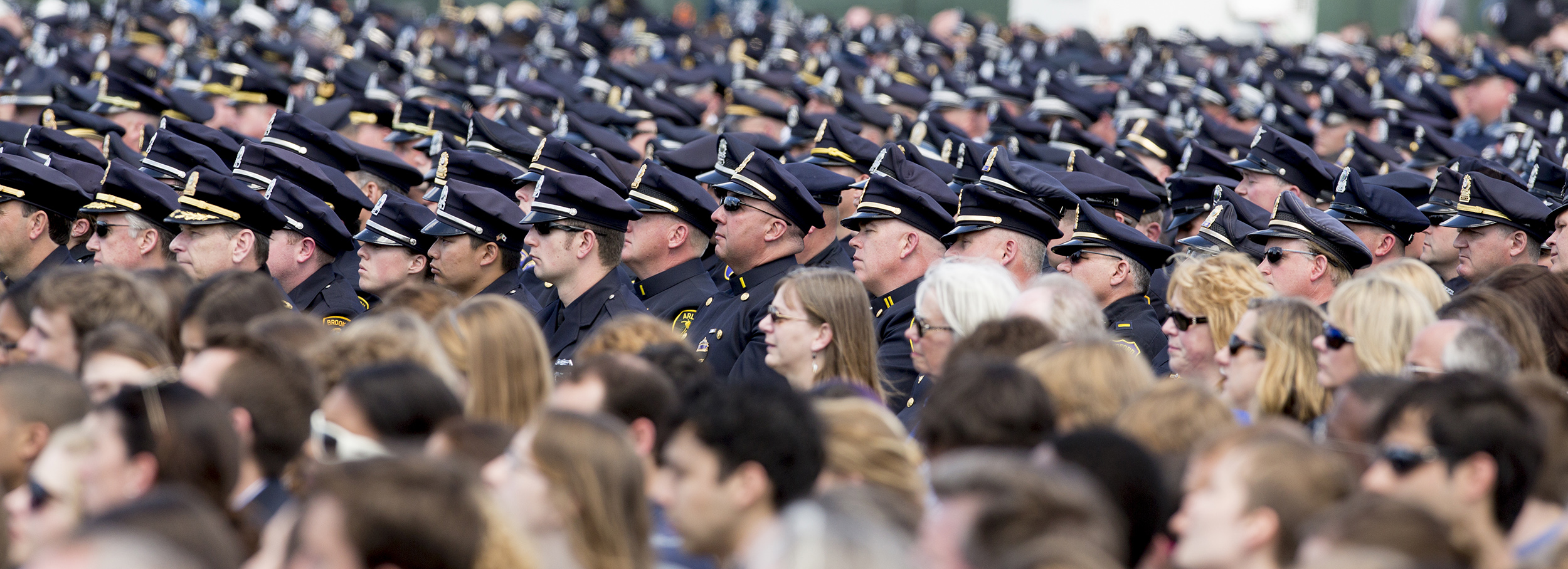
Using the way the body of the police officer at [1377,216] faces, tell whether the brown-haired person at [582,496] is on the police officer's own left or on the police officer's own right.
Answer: on the police officer's own left

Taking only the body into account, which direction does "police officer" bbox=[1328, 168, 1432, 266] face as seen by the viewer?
to the viewer's left

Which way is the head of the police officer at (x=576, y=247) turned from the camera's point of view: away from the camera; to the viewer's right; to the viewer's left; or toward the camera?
to the viewer's left

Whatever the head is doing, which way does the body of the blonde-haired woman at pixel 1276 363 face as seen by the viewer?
to the viewer's left

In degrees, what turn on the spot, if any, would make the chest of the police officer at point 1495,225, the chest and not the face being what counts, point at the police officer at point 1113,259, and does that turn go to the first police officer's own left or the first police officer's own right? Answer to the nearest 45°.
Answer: approximately 45° to the first police officer's own left

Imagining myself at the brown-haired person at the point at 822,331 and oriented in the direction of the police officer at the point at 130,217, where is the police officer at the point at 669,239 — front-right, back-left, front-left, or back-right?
front-right

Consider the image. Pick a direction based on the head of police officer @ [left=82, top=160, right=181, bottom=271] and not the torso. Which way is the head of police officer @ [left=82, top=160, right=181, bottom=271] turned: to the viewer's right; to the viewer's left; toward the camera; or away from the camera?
to the viewer's left

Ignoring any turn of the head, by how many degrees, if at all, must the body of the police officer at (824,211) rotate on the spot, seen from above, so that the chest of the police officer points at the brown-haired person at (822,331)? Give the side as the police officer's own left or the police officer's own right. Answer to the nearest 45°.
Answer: approximately 90° to the police officer's own left

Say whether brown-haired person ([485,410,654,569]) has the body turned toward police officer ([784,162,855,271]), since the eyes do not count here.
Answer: no

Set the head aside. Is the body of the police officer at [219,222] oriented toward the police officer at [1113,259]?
no

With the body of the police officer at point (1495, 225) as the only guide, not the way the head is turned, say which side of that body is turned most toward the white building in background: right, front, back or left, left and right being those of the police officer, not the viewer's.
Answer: right

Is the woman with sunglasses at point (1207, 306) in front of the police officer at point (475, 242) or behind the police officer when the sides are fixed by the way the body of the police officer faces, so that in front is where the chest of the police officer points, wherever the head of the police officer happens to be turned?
behind

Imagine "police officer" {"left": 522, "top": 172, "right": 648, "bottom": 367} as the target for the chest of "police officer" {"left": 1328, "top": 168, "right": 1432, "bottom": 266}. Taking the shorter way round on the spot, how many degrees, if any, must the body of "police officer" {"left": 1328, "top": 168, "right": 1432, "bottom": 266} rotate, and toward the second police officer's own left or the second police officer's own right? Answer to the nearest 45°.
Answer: approximately 45° to the second police officer's own left

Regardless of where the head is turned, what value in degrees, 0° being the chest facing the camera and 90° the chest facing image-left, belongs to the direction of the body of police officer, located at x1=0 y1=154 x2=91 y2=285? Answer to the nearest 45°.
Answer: approximately 90°

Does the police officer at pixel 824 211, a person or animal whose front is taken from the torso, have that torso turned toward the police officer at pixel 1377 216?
no

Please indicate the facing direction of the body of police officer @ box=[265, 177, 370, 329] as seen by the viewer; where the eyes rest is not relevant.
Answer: to the viewer's left

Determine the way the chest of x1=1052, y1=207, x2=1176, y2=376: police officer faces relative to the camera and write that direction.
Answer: to the viewer's left

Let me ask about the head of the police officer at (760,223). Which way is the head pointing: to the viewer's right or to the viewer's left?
to the viewer's left
